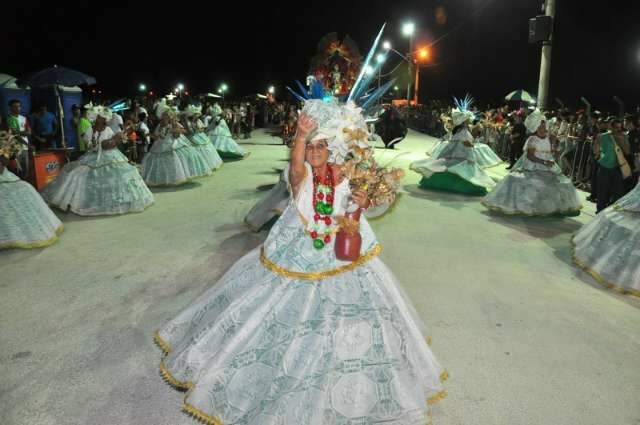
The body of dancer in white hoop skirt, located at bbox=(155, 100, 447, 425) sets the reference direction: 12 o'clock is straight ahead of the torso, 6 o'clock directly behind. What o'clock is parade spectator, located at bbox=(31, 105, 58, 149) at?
The parade spectator is roughly at 5 o'clock from the dancer in white hoop skirt.

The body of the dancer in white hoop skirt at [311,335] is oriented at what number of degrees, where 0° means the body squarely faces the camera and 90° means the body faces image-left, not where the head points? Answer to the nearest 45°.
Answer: approximately 0°

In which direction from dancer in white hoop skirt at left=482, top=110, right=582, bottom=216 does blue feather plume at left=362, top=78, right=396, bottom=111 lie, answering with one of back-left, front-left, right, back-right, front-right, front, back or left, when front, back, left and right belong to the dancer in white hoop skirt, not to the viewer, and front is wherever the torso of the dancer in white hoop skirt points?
front-right

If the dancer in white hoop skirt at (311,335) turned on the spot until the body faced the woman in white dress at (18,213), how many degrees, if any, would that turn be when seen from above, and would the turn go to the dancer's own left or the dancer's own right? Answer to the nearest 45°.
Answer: approximately 135° to the dancer's own right

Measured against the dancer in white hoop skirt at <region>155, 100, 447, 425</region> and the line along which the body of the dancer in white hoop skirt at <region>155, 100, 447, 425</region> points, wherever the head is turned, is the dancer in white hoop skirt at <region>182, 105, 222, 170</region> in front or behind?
behind

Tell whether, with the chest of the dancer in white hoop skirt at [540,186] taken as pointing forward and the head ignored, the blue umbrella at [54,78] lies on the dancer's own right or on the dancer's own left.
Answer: on the dancer's own right

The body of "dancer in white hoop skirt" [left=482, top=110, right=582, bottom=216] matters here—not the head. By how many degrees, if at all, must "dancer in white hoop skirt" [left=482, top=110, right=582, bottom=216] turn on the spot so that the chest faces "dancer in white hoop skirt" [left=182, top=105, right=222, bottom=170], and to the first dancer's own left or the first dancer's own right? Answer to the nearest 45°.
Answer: approximately 135° to the first dancer's own right

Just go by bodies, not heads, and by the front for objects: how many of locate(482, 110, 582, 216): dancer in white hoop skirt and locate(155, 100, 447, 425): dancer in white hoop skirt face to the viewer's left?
0

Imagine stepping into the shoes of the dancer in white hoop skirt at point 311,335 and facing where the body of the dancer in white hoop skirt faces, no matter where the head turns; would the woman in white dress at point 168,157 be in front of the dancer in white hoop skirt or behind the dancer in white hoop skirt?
behind

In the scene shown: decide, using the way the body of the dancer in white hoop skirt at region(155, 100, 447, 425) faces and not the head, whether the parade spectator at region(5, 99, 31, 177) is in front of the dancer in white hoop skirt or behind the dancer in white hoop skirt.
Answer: behind

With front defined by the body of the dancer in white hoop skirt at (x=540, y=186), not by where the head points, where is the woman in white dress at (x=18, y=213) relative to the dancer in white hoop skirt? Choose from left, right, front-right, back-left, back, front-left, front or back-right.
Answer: right

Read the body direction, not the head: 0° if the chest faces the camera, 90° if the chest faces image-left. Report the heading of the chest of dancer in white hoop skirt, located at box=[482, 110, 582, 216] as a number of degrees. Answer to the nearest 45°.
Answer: approximately 315°

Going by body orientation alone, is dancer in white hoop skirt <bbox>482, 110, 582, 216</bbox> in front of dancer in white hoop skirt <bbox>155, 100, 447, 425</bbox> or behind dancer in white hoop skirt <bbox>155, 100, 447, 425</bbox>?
behind
